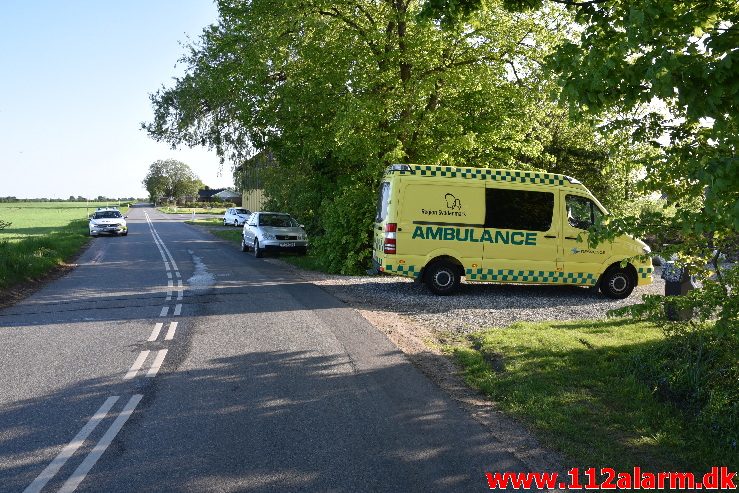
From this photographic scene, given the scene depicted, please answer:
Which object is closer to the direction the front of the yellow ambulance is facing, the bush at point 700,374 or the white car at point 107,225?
the bush

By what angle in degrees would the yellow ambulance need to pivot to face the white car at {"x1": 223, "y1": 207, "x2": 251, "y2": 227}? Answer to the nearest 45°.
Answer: approximately 135° to its left

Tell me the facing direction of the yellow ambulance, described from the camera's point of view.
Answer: facing to the right of the viewer

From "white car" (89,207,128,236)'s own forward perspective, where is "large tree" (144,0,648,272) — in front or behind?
in front

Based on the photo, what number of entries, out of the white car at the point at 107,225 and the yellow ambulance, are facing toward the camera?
1

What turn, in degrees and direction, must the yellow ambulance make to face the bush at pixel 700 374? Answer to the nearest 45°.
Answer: approximately 90° to its right

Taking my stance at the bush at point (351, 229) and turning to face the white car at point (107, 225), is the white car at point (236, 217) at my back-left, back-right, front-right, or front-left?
front-right

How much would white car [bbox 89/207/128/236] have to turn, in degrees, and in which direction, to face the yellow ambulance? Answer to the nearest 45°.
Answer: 0° — it already faces it

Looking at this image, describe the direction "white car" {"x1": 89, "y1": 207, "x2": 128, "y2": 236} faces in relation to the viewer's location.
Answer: facing the viewer

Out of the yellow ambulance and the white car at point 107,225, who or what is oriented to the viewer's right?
the yellow ambulance

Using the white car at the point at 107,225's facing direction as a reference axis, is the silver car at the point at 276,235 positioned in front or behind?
in front
